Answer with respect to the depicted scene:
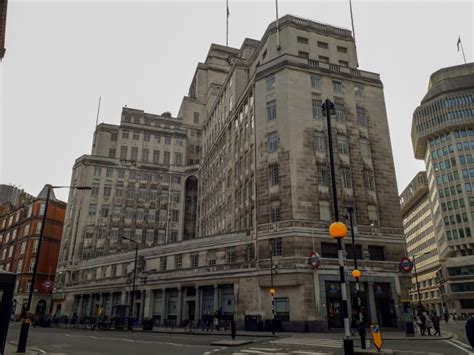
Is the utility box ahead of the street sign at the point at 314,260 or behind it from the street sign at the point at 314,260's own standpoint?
ahead

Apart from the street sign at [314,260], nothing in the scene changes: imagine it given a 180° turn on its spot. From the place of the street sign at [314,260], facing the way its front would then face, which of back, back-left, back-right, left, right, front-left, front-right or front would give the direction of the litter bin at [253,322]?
left

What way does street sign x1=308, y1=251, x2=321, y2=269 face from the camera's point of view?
toward the camera
